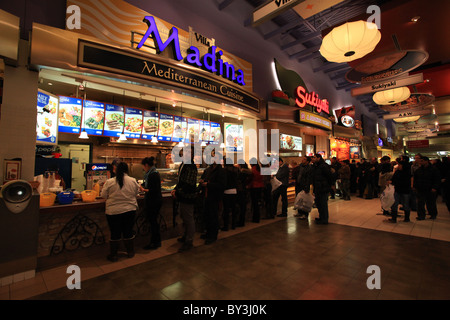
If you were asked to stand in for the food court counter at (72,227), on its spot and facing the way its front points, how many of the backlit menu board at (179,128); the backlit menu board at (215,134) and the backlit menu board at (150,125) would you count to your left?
3

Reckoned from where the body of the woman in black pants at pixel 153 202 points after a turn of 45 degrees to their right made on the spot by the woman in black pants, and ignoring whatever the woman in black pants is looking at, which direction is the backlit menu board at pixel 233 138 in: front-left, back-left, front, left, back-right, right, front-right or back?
right

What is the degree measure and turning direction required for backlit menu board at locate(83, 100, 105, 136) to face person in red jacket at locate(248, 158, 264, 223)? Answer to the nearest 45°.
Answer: approximately 45° to its left

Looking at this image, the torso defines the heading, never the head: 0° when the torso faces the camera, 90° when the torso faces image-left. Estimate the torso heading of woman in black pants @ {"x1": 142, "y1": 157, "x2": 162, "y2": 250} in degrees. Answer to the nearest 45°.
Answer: approximately 90°

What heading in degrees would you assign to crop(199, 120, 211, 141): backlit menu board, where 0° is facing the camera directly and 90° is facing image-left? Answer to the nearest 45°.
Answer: approximately 315°

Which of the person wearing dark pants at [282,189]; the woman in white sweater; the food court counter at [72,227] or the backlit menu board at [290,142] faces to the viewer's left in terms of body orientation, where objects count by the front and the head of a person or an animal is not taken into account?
the person wearing dark pants

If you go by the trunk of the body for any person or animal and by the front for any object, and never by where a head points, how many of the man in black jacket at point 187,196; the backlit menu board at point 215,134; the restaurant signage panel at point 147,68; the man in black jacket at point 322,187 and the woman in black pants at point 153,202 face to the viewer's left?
3

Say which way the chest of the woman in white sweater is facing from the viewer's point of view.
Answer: away from the camera
